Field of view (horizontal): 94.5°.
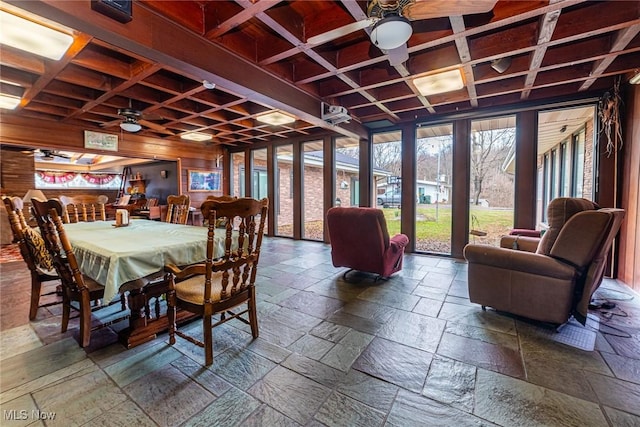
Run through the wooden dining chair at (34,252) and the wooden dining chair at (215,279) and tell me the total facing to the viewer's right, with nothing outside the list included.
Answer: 1

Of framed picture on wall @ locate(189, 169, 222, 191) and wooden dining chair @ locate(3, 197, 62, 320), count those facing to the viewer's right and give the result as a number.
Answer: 1

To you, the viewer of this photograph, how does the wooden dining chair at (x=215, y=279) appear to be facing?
facing away from the viewer and to the left of the viewer

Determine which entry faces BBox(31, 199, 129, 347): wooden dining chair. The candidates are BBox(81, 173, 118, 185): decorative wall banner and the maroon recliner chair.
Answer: the decorative wall banner

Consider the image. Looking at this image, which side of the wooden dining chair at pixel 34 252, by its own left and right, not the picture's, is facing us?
right

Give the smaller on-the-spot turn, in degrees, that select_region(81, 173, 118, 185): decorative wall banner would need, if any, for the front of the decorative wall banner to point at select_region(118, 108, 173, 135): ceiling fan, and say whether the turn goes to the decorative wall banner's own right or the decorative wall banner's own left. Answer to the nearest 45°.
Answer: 0° — it already faces it

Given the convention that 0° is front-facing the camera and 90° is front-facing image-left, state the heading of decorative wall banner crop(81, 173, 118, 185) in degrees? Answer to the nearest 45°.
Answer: approximately 0°

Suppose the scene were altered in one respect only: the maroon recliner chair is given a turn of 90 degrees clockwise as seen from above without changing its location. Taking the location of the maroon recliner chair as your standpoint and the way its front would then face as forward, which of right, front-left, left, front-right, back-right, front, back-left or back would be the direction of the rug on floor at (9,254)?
back-right

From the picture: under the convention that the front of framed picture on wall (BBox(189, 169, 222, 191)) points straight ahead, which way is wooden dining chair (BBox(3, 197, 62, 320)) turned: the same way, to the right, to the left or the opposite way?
to the left

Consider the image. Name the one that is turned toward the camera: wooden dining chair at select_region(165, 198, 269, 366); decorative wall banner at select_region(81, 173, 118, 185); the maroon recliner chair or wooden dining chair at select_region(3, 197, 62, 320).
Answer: the decorative wall banner

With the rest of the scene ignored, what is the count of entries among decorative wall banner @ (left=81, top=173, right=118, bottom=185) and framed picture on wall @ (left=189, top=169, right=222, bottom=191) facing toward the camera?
2
